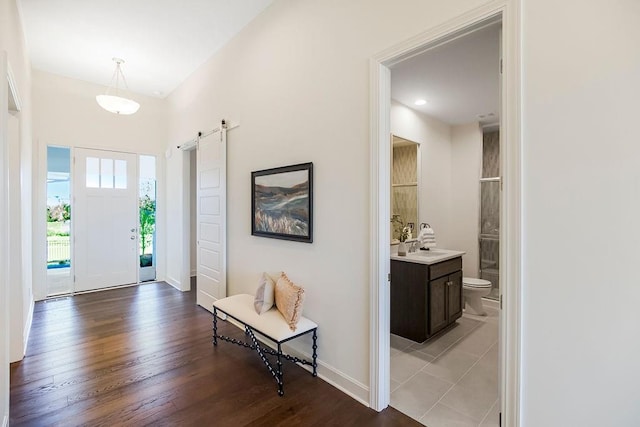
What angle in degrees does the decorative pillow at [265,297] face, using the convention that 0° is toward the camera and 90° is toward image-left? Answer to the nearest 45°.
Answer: approximately 45°

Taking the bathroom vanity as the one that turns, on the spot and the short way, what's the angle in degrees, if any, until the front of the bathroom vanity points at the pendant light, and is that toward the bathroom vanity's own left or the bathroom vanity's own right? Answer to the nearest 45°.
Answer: approximately 135° to the bathroom vanity's own right

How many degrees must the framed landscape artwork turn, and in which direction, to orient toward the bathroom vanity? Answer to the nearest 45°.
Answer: approximately 135° to its left

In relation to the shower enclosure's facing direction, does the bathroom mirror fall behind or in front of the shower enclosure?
in front

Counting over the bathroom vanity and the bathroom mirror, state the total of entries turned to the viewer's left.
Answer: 0

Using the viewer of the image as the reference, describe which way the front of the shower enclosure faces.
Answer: facing the viewer and to the left of the viewer

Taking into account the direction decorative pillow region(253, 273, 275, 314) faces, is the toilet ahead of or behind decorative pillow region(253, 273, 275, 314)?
behind

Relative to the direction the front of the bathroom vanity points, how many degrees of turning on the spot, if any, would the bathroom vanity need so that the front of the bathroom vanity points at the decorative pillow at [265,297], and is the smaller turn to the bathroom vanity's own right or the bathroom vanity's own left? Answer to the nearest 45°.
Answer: approximately 90° to the bathroom vanity's own right

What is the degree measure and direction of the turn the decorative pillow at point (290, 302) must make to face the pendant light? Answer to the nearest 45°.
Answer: approximately 90° to its right

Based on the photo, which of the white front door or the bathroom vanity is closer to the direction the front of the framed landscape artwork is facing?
the white front door

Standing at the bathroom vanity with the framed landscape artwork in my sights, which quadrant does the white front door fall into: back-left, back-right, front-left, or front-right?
front-right
